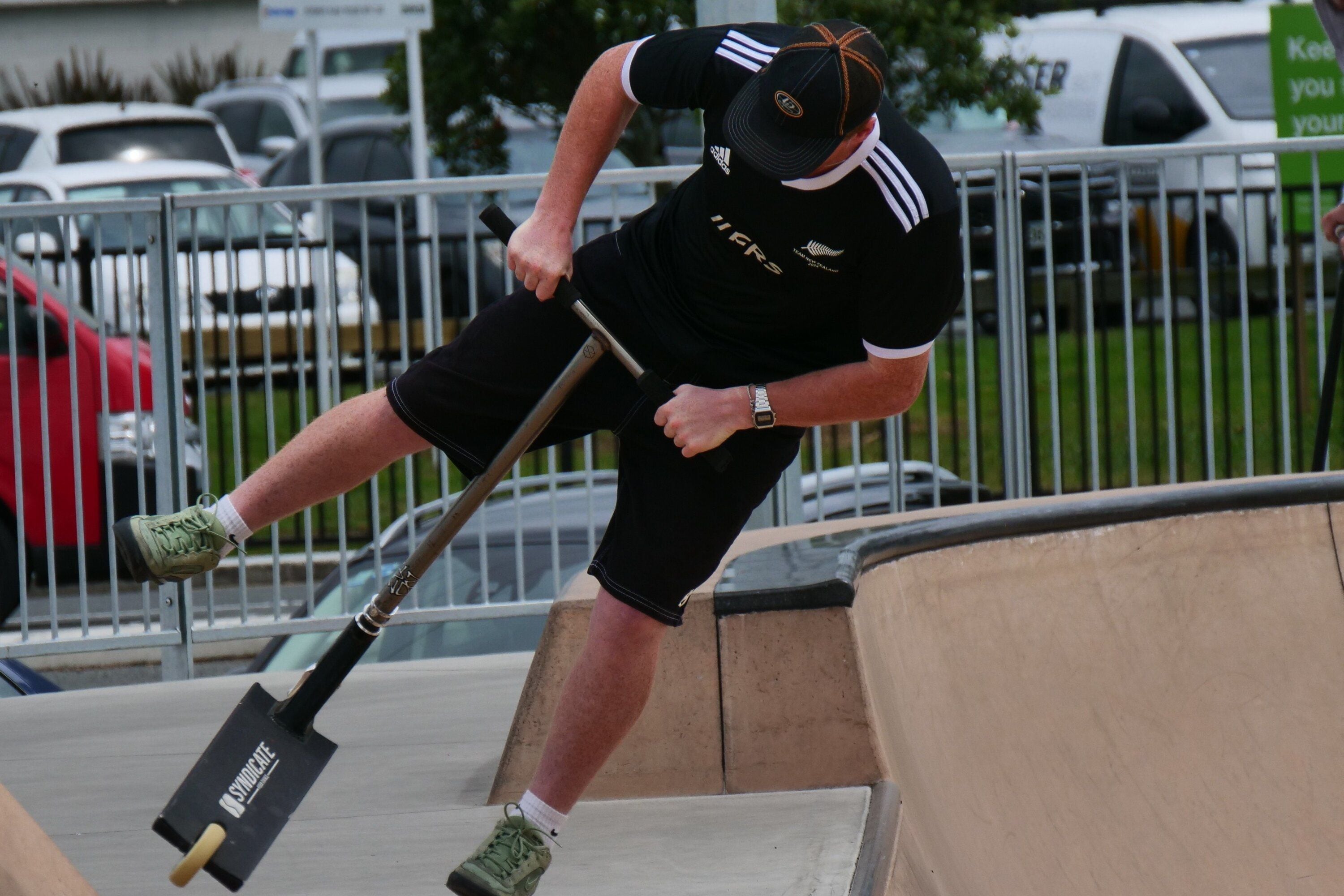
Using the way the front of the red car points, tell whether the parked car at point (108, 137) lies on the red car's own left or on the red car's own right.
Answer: on the red car's own left

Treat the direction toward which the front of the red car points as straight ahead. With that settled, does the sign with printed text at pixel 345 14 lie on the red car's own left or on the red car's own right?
on the red car's own left

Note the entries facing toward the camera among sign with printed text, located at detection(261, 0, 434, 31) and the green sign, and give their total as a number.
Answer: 2

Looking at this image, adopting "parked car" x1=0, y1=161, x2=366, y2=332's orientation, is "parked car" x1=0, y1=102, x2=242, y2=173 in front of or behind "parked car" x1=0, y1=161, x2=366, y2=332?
behind

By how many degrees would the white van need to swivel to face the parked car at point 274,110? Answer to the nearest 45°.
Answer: approximately 180°
